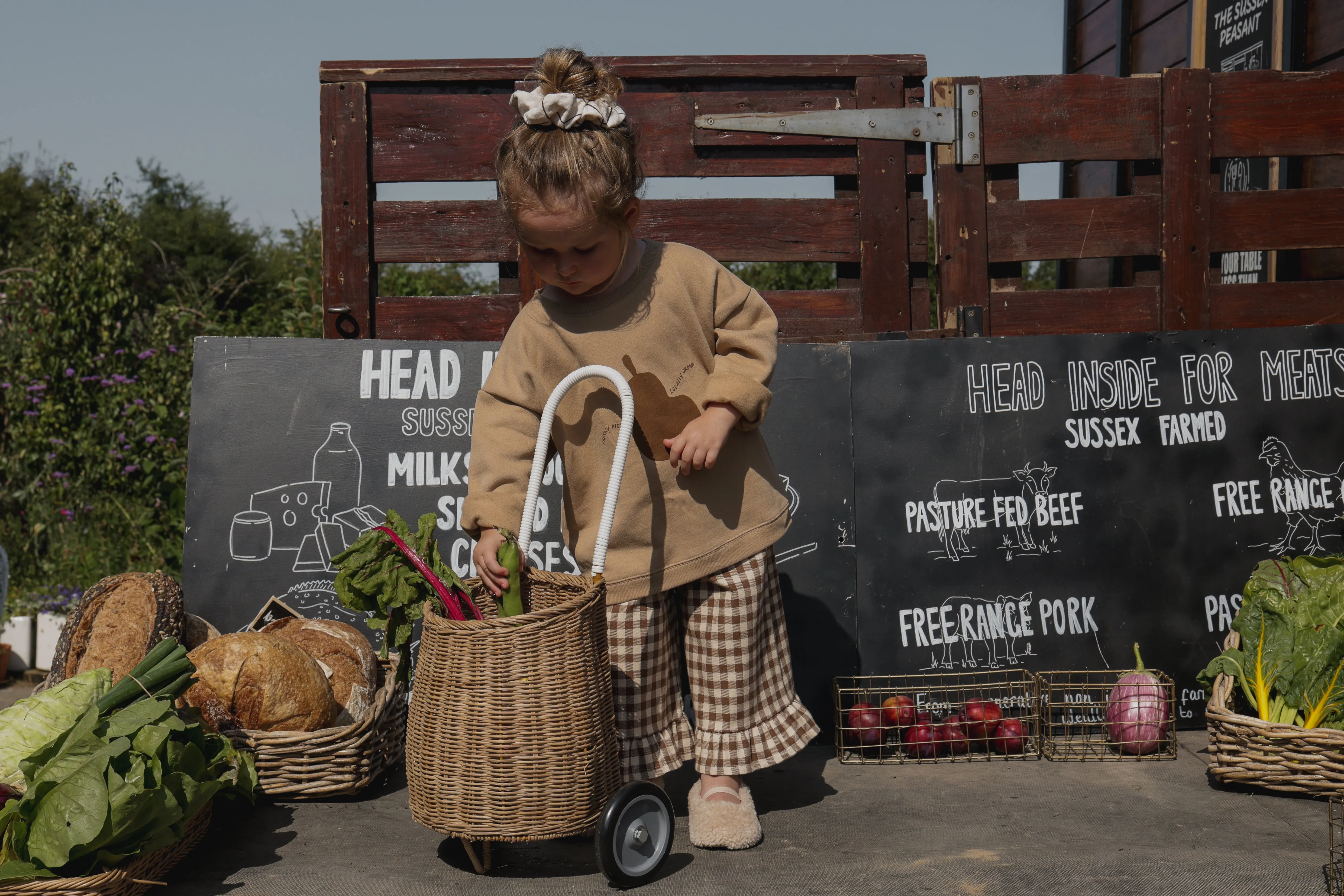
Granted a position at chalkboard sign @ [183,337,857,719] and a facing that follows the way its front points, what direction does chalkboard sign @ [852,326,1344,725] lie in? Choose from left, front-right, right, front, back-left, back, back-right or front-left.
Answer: left

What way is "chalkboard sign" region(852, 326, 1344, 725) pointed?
toward the camera

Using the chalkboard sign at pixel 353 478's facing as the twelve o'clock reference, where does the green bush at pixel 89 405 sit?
The green bush is roughly at 5 o'clock from the chalkboard sign.

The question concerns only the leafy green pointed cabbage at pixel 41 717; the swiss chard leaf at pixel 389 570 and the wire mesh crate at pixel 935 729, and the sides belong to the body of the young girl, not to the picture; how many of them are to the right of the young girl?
2

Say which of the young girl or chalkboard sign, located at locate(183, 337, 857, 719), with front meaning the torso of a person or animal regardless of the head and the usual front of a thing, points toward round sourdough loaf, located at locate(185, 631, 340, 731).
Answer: the chalkboard sign

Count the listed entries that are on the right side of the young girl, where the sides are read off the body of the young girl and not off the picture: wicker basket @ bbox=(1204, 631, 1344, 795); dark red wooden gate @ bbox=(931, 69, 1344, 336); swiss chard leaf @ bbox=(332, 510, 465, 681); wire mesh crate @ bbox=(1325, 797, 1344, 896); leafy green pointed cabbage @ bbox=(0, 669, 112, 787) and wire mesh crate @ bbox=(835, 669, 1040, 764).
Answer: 2

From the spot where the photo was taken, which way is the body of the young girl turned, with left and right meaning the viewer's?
facing the viewer

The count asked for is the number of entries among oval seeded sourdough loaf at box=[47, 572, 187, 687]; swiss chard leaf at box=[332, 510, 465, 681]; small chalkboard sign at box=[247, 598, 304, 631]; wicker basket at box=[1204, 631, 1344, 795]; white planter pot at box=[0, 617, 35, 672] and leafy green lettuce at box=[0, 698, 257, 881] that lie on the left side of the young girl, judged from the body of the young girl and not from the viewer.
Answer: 1

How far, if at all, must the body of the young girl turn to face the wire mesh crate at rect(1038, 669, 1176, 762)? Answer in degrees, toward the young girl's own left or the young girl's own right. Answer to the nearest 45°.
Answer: approximately 135° to the young girl's own left

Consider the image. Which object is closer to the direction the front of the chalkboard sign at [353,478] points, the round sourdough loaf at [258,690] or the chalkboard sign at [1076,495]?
the round sourdough loaf

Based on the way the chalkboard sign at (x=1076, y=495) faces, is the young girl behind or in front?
in front

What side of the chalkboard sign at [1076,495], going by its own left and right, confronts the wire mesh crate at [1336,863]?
front

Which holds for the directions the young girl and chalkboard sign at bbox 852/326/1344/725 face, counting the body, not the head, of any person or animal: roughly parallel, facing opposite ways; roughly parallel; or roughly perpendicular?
roughly parallel

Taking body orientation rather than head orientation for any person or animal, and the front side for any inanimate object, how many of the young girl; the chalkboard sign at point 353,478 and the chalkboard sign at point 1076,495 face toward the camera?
3

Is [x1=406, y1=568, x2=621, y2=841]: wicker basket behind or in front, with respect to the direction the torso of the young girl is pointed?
in front

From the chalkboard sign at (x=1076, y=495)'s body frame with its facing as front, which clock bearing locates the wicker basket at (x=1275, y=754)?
The wicker basket is roughly at 11 o'clock from the chalkboard sign.
